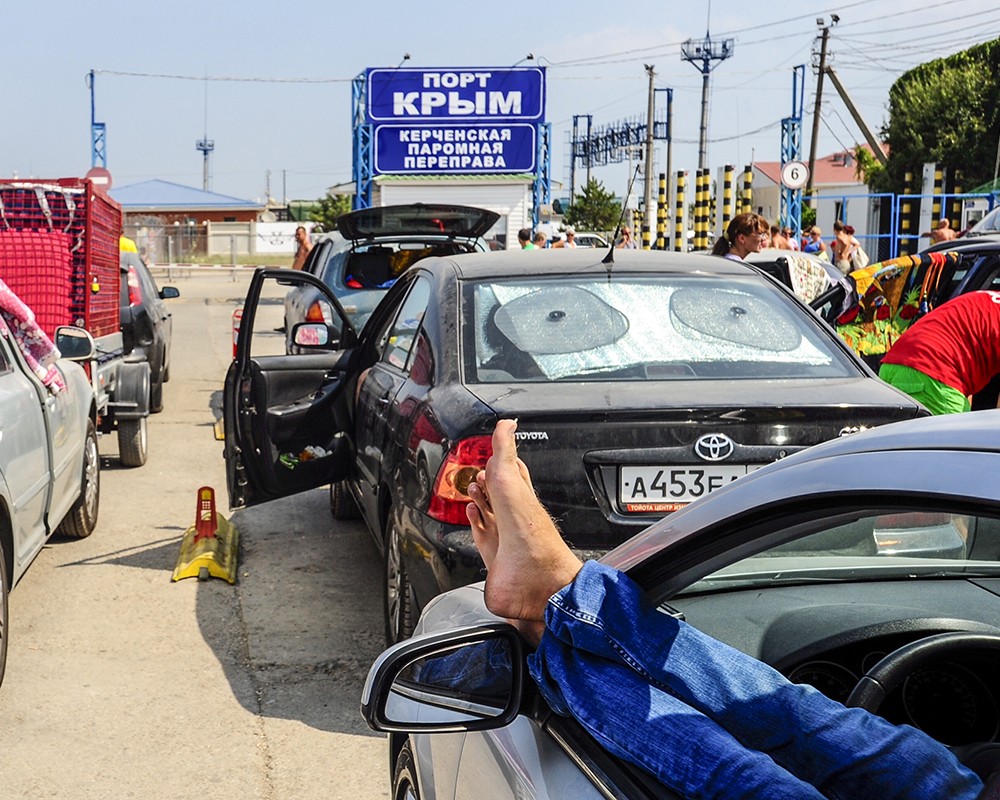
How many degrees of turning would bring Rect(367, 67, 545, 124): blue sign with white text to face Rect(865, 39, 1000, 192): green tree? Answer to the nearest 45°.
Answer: approximately 135° to its left

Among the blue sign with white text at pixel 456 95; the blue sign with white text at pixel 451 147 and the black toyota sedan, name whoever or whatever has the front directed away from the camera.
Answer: the black toyota sedan

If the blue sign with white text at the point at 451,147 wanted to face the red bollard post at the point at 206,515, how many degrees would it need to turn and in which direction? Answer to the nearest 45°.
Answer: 0° — it already faces it

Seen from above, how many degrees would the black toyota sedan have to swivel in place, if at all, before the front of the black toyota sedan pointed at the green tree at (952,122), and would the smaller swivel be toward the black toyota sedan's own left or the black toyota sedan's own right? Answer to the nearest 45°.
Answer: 0° — it already faces it

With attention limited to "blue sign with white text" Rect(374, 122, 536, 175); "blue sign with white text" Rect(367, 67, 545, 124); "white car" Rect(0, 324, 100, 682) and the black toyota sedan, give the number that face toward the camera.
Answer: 2

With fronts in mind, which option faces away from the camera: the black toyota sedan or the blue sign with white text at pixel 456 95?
the black toyota sedan

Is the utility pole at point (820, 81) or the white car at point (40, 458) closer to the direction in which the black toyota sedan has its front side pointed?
the utility pole

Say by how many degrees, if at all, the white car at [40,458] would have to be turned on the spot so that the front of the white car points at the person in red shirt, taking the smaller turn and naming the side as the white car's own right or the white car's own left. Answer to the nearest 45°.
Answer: approximately 90° to the white car's own right

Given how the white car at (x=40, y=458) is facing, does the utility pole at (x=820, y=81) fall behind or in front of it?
in front

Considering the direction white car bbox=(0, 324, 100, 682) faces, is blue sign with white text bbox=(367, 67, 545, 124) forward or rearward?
forward

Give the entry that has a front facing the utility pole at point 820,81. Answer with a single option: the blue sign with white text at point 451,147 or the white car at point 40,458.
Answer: the white car

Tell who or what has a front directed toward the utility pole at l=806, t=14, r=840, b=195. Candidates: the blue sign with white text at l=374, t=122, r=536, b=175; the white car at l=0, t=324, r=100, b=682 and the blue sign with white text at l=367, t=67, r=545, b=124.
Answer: the white car

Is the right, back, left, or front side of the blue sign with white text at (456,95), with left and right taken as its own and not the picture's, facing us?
front

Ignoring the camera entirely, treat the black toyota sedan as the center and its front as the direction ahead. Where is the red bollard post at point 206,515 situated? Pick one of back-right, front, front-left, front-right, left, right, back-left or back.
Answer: front-left

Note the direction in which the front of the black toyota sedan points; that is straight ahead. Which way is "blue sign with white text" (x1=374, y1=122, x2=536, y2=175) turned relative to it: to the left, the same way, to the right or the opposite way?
the opposite way
